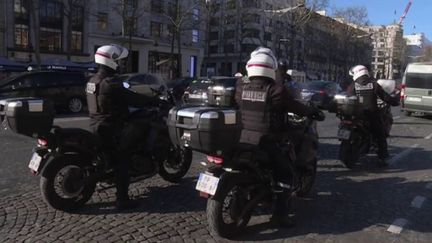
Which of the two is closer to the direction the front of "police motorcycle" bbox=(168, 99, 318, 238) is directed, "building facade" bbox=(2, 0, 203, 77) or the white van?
the white van

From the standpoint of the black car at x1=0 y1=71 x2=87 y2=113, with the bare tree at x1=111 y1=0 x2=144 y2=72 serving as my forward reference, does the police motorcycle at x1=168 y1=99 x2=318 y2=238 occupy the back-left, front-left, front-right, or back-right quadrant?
back-right

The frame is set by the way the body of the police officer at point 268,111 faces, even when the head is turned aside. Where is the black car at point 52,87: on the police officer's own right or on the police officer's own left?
on the police officer's own left

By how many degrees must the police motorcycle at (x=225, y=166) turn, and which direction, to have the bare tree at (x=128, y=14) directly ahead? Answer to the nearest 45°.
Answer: approximately 45° to its left

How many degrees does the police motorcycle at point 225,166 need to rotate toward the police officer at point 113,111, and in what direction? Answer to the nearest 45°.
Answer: approximately 90° to its left

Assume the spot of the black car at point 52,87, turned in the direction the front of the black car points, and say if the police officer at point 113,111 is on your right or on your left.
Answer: on your left

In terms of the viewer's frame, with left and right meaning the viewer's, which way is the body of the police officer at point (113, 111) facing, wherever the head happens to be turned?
facing away from the viewer and to the right of the viewer

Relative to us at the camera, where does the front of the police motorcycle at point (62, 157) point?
facing away from the viewer and to the right of the viewer

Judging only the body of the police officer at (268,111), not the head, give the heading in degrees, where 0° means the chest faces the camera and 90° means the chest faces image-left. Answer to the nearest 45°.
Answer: approximately 225°

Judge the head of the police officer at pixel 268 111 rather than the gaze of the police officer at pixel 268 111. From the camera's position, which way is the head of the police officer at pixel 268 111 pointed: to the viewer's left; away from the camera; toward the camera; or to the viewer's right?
away from the camera
